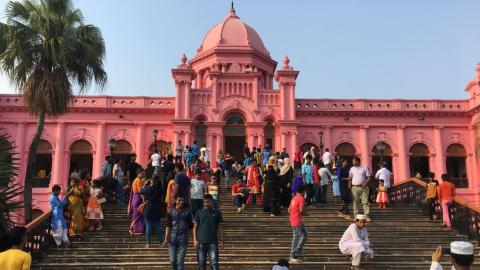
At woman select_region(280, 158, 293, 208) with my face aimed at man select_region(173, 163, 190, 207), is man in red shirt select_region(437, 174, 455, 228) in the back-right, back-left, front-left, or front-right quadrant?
back-left

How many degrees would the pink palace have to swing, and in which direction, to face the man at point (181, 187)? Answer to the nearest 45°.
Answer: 0° — it already faces them

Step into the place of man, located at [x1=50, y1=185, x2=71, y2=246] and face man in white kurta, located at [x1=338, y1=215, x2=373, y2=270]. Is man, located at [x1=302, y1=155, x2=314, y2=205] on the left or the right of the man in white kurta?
left

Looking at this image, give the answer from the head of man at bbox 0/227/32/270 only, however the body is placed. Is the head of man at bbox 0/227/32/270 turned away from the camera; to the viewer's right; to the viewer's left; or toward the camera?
away from the camera

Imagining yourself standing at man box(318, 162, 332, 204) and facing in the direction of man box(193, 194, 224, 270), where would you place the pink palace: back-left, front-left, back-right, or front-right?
back-right

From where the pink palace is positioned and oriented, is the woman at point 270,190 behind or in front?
in front
